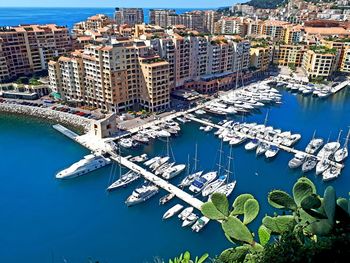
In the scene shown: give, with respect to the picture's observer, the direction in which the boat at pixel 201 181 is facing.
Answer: facing away from the viewer and to the right of the viewer

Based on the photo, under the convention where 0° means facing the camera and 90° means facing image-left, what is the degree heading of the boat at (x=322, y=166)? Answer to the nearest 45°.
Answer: approximately 45°

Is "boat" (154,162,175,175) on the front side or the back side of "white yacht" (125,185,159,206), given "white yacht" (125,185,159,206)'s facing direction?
on the back side

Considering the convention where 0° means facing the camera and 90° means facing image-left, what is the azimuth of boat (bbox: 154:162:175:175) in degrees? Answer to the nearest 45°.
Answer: approximately 225°

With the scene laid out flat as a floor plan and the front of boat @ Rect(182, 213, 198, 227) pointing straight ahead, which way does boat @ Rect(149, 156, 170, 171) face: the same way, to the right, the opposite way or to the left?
the opposite way

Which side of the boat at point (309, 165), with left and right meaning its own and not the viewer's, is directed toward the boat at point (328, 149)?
back

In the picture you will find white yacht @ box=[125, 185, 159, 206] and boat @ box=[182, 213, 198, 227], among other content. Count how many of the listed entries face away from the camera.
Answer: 0

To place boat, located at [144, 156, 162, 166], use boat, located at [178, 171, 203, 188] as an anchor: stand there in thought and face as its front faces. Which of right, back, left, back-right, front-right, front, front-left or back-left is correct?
left

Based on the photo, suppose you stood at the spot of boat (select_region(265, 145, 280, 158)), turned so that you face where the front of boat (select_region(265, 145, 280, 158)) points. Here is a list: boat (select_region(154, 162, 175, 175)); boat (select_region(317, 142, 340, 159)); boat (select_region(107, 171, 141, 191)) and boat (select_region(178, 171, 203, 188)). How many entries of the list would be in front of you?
3
